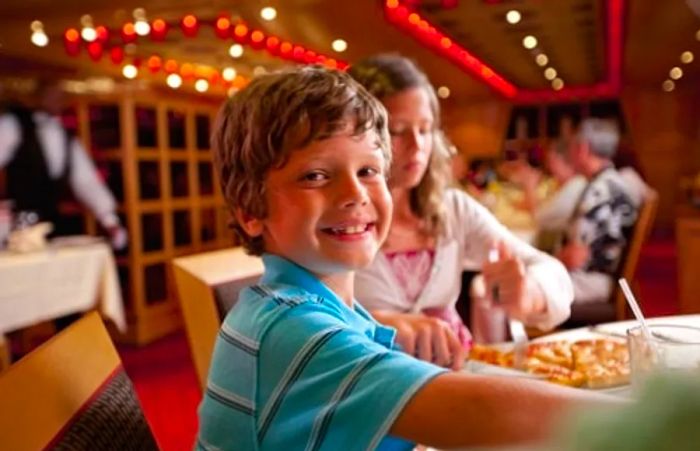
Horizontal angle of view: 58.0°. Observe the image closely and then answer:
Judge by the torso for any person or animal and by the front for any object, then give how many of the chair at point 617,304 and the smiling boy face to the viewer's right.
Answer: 1

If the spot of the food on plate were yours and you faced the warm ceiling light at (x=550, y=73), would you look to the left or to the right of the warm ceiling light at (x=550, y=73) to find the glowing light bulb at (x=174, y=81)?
left

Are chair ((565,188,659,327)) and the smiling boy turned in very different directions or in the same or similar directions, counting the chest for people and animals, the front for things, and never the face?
very different directions

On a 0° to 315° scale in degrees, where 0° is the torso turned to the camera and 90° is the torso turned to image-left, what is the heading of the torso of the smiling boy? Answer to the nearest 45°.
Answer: approximately 270°

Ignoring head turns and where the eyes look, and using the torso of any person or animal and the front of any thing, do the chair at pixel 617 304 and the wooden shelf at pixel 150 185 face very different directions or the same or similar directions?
very different directions

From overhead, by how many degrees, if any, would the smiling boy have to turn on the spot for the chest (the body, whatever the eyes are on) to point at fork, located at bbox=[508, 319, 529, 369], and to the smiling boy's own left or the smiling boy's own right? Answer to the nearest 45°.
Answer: approximately 45° to the smiling boy's own left

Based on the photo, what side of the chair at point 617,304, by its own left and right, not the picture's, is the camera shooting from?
left
